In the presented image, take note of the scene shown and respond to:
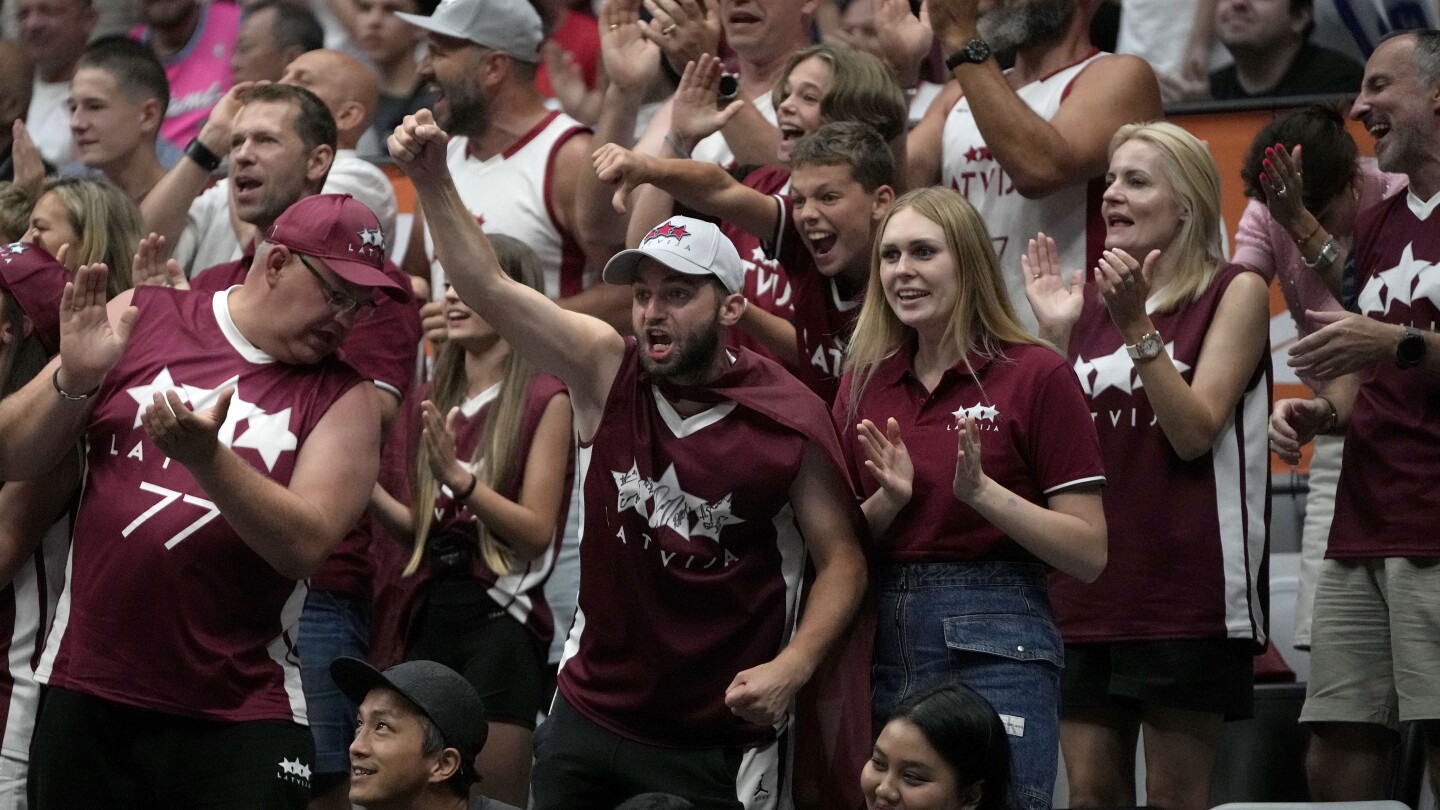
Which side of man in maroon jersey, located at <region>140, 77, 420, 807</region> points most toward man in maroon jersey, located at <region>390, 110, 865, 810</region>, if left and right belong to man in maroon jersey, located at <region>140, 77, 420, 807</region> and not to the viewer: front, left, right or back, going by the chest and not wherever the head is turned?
left

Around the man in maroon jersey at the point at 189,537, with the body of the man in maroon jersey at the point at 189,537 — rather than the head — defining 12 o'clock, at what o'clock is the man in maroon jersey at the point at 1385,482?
the man in maroon jersey at the point at 1385,482 is roughly at 9 o'clock from the man in maroon jersey at the point at 189,537.

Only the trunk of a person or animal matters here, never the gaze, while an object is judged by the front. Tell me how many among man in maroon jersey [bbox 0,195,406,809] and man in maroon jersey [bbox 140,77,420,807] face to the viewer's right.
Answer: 0

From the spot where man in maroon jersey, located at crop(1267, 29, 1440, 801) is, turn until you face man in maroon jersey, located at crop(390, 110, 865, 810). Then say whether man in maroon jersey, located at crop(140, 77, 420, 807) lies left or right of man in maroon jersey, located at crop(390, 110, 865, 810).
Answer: right

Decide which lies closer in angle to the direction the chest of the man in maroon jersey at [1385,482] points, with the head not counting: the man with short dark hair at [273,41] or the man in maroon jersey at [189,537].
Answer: the man in maroon jersey

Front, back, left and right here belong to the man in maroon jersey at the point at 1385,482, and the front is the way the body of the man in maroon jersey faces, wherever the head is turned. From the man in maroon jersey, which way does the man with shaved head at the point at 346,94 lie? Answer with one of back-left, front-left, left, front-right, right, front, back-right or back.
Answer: front-right

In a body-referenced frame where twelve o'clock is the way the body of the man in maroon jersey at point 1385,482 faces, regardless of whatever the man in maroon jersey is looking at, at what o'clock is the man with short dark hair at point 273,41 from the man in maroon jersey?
The man with short dark hair is roughly at 2 o'clock from the man in maroon jersey.

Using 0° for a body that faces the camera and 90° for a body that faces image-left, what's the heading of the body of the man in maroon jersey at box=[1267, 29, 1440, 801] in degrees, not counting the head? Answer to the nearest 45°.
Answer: approximately 45°

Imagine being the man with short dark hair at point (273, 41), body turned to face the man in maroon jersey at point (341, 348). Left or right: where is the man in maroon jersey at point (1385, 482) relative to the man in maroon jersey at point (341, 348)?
left

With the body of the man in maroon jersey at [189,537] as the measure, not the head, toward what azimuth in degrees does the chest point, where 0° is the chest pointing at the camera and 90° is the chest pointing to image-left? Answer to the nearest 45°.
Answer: approximately 0°

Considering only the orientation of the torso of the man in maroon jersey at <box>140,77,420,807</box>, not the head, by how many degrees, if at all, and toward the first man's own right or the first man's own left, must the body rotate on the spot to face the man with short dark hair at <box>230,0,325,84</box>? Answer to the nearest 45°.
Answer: approximately 135° to the first man's own right

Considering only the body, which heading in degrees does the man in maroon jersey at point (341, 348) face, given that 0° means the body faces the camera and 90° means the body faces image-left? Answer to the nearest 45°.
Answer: approximately 45°

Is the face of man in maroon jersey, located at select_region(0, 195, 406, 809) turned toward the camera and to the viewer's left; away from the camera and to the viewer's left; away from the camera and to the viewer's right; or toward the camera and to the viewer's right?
toward the camera and to the viewer's right

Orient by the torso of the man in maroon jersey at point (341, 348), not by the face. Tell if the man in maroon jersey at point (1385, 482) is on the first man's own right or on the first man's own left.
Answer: on the first man's own left
